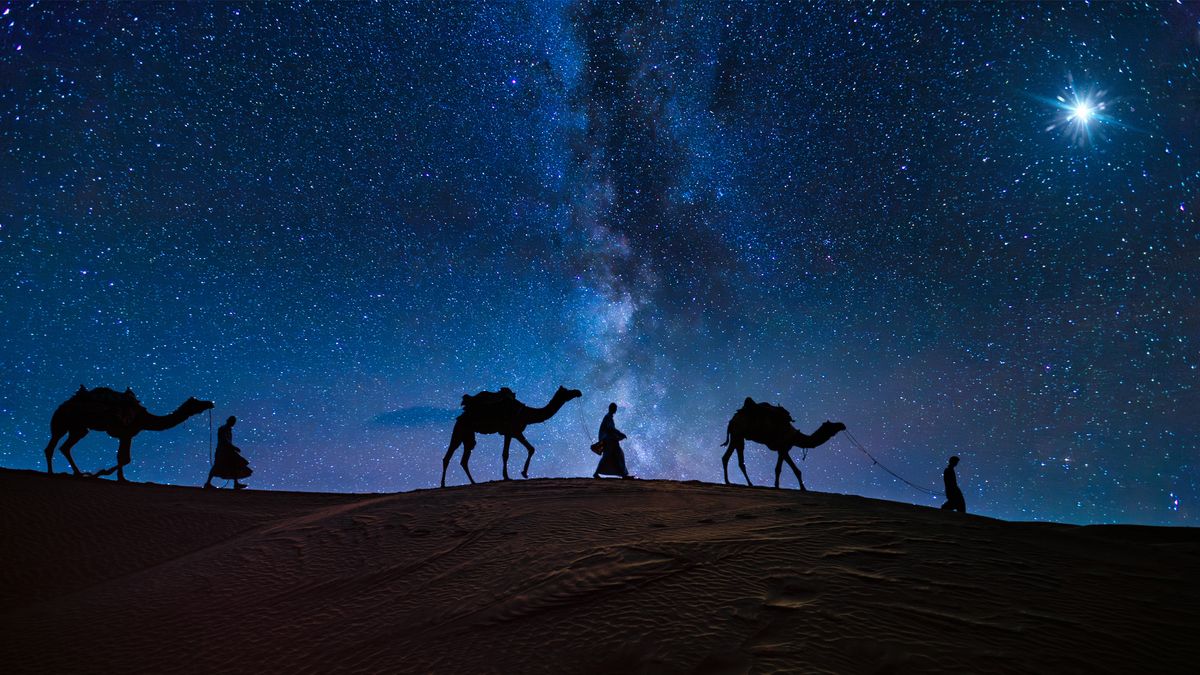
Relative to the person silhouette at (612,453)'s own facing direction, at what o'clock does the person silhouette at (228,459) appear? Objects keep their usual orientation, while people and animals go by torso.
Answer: the person silhouette at (228,459) is roughly at 6 o'clock from the person silhouette at (612,453).

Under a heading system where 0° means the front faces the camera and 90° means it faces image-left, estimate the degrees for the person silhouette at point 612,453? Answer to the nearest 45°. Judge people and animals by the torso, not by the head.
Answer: approximately 270°

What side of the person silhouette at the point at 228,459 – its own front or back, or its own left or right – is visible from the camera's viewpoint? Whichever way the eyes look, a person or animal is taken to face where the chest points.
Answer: right

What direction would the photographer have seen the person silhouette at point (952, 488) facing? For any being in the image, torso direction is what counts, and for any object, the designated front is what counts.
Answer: facing to the right of the viewer

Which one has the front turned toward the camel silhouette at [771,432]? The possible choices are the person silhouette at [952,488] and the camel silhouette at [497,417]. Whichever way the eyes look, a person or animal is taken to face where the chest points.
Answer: the camel silhouette at [497,417]

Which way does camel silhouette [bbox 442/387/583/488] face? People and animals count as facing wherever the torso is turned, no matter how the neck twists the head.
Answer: to the viewer's right

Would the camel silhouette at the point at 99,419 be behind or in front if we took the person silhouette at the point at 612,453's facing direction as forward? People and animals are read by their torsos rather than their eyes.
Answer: behind

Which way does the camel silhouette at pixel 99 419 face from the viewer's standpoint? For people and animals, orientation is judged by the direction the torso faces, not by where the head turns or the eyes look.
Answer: to the viewer's right

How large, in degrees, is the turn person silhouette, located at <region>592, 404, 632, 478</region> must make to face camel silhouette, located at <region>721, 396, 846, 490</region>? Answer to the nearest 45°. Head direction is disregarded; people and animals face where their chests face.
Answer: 0° — it already faces it

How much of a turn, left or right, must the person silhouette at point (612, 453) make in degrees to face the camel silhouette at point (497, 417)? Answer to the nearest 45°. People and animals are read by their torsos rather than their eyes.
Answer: approximately 180°
